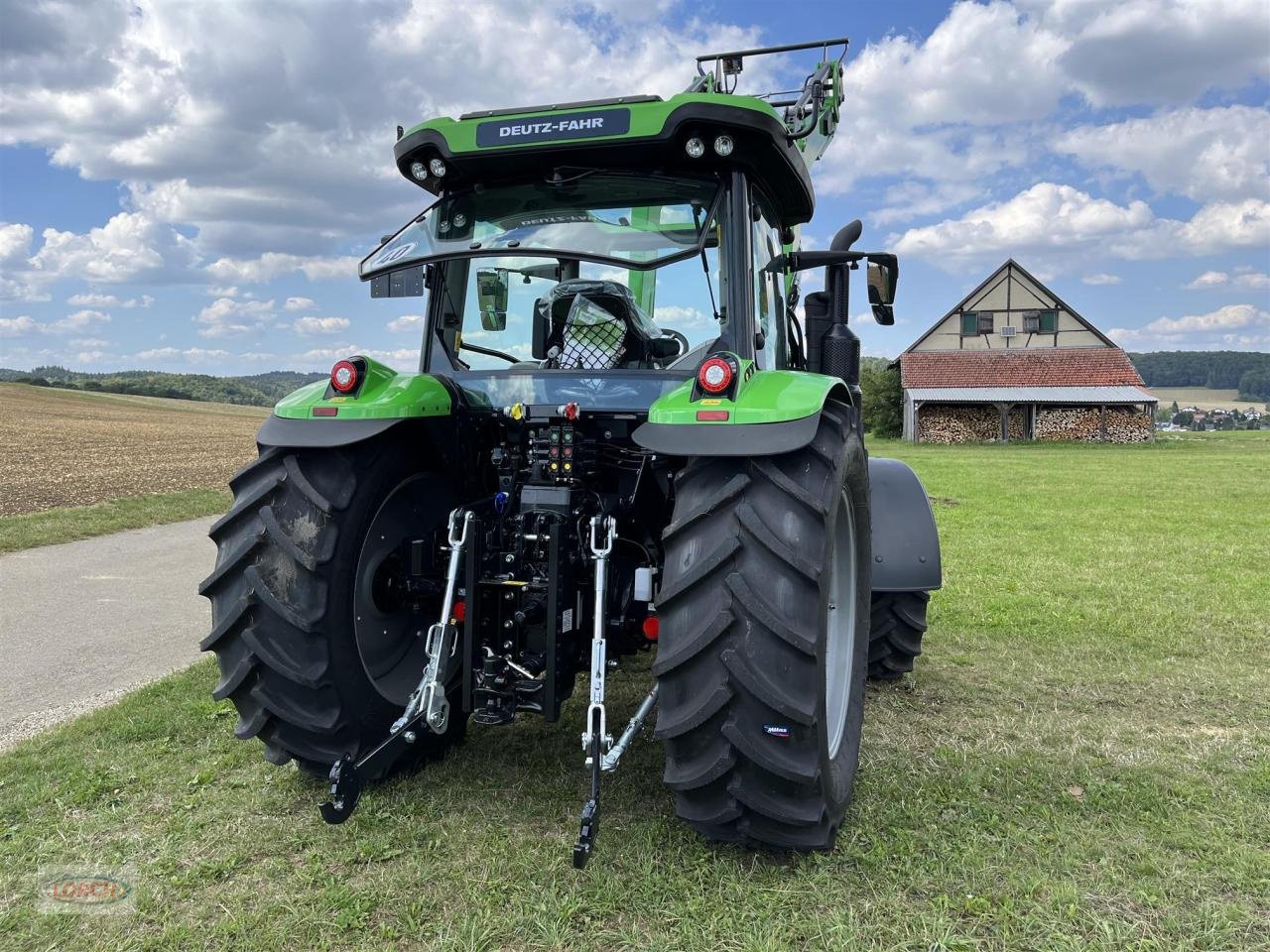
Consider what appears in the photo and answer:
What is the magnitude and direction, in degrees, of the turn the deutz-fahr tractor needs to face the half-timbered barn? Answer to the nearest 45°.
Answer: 0° — it already faces it

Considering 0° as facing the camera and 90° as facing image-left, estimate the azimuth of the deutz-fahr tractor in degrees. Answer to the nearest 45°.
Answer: approximately 225°
